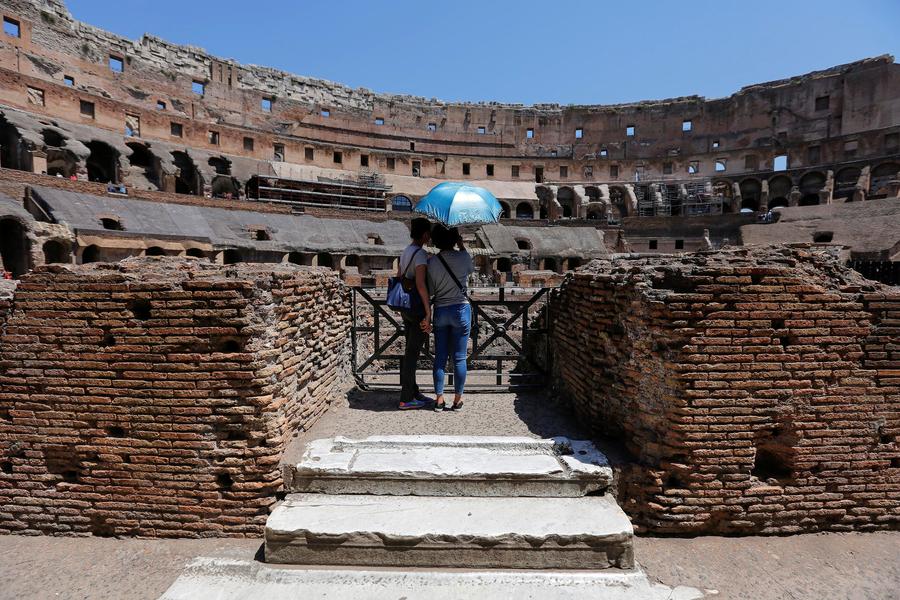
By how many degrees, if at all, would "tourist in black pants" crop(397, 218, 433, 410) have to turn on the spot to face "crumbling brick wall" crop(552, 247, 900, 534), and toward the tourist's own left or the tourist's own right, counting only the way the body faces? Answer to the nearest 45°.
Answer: approximately 90° to the tourist's own right

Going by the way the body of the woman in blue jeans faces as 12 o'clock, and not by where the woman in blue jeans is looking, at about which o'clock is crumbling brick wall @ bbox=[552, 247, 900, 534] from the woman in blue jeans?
The crumbling brick wall is roughly at 4 o'clock from the woman in blue jeans.

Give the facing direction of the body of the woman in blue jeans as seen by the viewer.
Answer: away from the camera

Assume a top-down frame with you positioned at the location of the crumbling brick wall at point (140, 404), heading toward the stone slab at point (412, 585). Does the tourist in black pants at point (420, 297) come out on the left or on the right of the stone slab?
left

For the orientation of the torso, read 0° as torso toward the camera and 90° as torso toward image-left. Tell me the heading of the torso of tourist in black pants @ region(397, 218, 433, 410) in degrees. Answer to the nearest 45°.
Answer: approximately 225°

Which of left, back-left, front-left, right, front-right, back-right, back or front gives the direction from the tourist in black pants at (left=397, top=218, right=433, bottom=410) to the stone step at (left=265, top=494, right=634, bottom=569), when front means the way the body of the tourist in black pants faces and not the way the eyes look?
back-right
